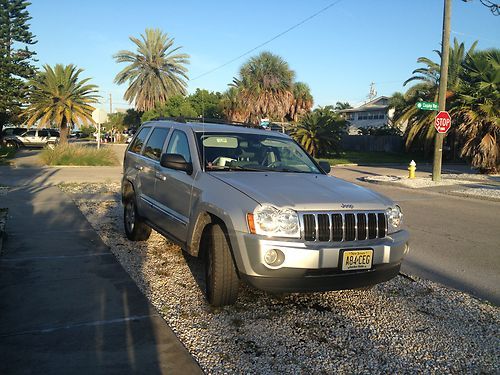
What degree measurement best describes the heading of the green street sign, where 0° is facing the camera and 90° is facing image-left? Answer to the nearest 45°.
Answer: approximately 0°

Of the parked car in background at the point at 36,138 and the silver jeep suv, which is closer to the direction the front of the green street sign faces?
the silver jeep suv

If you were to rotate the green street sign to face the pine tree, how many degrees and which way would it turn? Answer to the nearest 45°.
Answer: approximately 90° to its right

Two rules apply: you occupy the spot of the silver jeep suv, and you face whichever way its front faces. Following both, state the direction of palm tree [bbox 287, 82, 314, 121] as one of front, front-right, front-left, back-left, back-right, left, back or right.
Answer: back-left

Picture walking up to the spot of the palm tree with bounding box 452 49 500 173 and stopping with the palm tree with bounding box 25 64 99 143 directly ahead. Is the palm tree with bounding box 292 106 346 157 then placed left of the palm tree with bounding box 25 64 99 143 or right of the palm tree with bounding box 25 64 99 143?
right

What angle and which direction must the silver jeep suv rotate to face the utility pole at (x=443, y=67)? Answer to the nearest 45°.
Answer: approximately 90° to its left

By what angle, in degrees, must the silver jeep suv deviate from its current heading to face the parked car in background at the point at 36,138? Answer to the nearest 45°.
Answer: approximately 180°

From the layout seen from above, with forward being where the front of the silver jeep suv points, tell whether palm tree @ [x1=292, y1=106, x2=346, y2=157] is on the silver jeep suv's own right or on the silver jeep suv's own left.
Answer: on the silver jeep suv's own left

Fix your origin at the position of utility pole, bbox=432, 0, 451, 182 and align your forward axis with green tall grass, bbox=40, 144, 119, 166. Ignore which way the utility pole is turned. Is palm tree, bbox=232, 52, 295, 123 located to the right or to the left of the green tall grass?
right

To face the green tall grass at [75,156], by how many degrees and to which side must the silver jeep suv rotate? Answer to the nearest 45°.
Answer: approximately 180°

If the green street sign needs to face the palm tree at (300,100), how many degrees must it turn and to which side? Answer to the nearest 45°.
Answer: approximately 135° to its right
